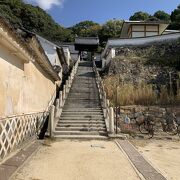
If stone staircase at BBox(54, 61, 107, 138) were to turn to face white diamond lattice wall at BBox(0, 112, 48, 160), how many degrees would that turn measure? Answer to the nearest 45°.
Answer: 0° — it already faces it

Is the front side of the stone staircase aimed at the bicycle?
no

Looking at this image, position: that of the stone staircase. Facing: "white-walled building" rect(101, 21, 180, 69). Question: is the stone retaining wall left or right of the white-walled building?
right

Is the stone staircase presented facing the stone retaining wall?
no

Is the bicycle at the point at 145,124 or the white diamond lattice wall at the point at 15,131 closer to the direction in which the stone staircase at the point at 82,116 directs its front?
the white diamond lattice wall

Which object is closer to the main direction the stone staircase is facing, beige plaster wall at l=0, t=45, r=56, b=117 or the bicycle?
the beige plaster wall

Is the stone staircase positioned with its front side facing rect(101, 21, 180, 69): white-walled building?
no

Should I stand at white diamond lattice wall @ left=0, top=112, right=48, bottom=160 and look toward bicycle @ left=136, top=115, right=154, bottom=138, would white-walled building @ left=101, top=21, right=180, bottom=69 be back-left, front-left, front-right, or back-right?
front-left

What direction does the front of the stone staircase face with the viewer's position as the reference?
facing the viewer
